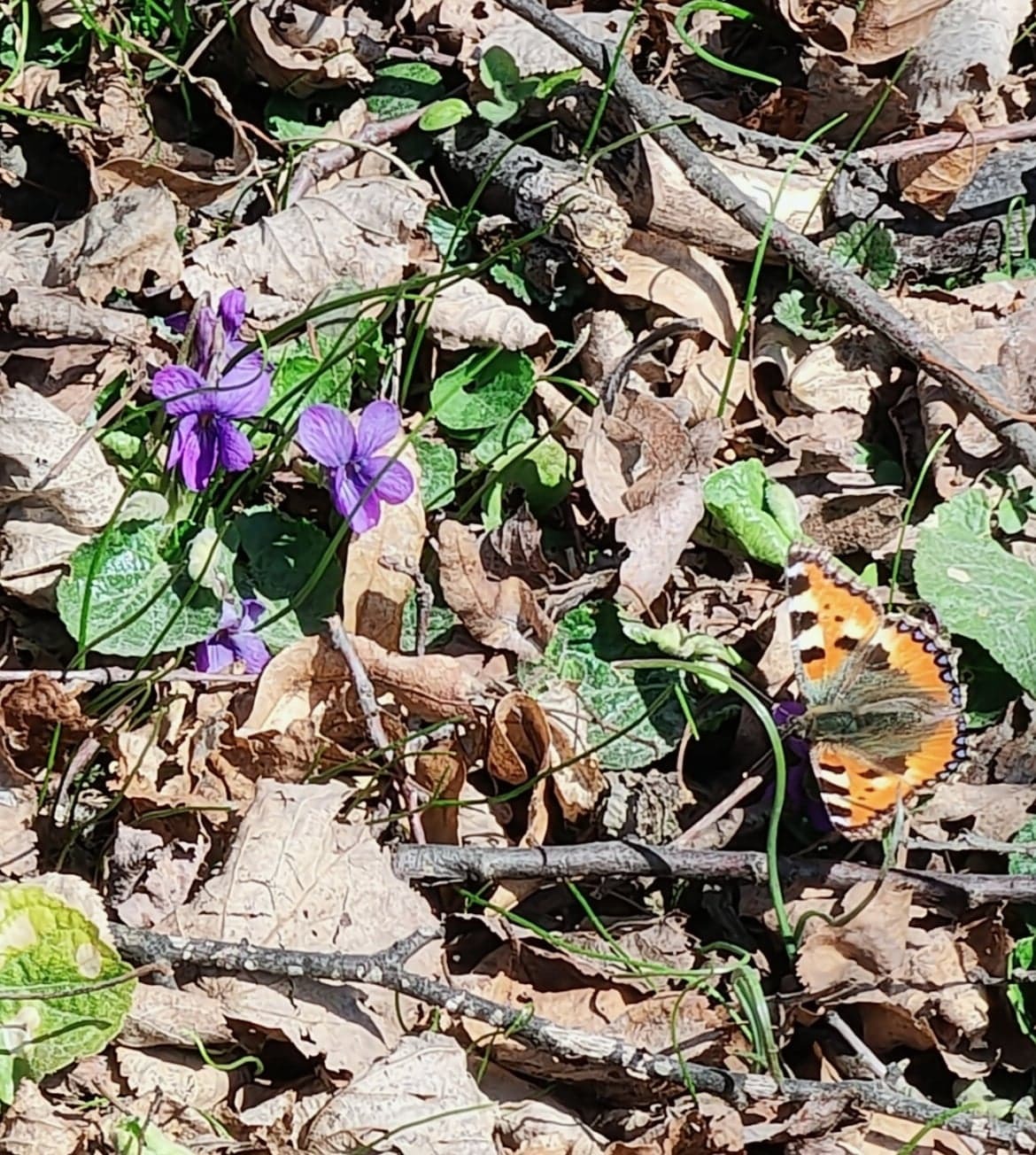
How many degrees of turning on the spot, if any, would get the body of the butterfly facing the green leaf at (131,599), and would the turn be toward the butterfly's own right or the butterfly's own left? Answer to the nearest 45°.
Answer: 0° — it already faces it

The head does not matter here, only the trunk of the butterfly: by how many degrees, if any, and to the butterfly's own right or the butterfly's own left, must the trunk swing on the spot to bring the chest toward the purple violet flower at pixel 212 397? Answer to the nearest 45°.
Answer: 0° — it already faces it

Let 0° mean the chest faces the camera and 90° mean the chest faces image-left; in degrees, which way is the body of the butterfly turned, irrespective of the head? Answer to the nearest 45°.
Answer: approximately 90°

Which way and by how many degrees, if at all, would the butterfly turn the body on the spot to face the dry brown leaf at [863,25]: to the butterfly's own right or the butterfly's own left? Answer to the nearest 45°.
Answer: approximately 90° to the butterfly's own right

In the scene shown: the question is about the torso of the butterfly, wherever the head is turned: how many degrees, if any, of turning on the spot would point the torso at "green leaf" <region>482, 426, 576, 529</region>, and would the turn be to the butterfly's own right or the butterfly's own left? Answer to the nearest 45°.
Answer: approximately 45° to the butterfly's own right

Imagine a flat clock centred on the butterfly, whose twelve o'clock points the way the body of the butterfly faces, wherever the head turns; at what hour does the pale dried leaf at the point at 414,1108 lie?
The pale dried leaf is roughly at 10 o'clock from the butterfly.
